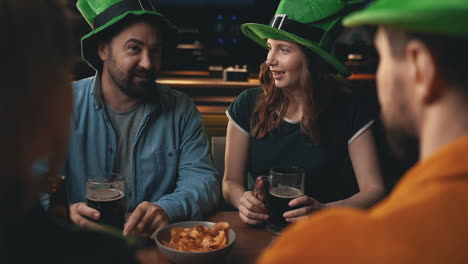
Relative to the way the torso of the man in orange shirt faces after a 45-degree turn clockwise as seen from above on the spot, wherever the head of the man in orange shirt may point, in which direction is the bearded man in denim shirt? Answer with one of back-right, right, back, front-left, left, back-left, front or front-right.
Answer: front-left

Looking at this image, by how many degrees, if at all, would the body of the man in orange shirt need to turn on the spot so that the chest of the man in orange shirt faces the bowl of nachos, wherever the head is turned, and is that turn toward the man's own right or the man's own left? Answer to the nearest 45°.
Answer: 0° — they already face it

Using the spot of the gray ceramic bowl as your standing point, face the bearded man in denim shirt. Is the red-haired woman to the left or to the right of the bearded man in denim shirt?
right

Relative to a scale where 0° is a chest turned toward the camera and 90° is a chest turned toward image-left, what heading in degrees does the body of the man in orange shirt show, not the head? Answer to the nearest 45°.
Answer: approximately 135°

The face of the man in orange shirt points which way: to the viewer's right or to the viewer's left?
to the viewer's left

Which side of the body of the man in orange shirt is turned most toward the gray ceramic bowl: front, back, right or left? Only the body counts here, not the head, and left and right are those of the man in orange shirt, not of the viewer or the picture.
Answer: front

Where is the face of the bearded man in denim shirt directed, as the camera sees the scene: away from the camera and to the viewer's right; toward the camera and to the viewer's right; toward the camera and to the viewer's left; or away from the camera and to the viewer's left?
toward the camera and to the viewer's right

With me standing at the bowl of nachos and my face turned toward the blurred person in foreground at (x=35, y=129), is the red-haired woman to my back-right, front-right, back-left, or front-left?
back-left
